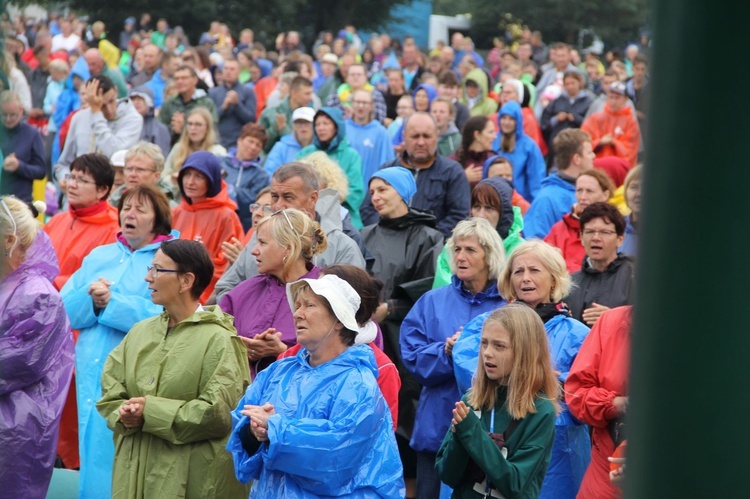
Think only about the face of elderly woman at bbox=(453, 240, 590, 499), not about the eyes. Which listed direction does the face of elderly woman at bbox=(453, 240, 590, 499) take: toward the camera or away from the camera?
toward the camera

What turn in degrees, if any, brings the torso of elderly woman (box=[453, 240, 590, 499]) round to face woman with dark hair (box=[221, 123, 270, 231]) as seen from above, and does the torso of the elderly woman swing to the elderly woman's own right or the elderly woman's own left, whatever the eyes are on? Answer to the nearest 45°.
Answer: approximately 90° to the elderly woman's own right

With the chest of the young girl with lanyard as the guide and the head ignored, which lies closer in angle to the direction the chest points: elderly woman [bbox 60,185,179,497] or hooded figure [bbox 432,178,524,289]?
the elderly woman

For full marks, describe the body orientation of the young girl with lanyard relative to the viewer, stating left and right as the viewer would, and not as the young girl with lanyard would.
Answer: facing the viewer and to the left of the viewer

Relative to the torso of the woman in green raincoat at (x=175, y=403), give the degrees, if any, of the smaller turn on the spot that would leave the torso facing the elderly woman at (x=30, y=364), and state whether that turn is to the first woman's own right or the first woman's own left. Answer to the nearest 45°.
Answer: approximately 90° to the first woman's own right

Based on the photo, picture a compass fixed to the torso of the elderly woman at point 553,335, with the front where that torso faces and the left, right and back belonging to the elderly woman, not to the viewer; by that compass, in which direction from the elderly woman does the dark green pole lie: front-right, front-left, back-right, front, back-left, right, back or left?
front-left

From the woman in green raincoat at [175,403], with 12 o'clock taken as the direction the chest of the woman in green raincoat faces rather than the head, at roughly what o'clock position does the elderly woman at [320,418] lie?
The elderly woman is roughly at 9 o'clock from the woman in green raincoat.

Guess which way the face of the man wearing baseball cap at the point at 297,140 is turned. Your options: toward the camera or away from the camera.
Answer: toward the camera

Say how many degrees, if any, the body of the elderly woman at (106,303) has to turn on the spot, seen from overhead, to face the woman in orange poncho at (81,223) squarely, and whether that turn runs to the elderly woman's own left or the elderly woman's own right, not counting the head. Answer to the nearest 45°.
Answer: approximately 135° to the elderly woman's own right

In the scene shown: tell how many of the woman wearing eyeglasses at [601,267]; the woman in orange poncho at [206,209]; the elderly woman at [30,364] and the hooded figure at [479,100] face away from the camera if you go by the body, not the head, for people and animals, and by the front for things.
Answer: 0

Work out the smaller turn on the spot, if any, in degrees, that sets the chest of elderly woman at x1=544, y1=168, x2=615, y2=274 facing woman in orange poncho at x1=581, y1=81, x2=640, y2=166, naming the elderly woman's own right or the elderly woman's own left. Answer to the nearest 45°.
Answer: approximately 135° to the elderly woman's own right

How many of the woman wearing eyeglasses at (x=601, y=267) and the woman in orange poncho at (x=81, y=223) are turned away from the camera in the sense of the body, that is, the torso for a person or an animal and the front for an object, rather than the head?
0
